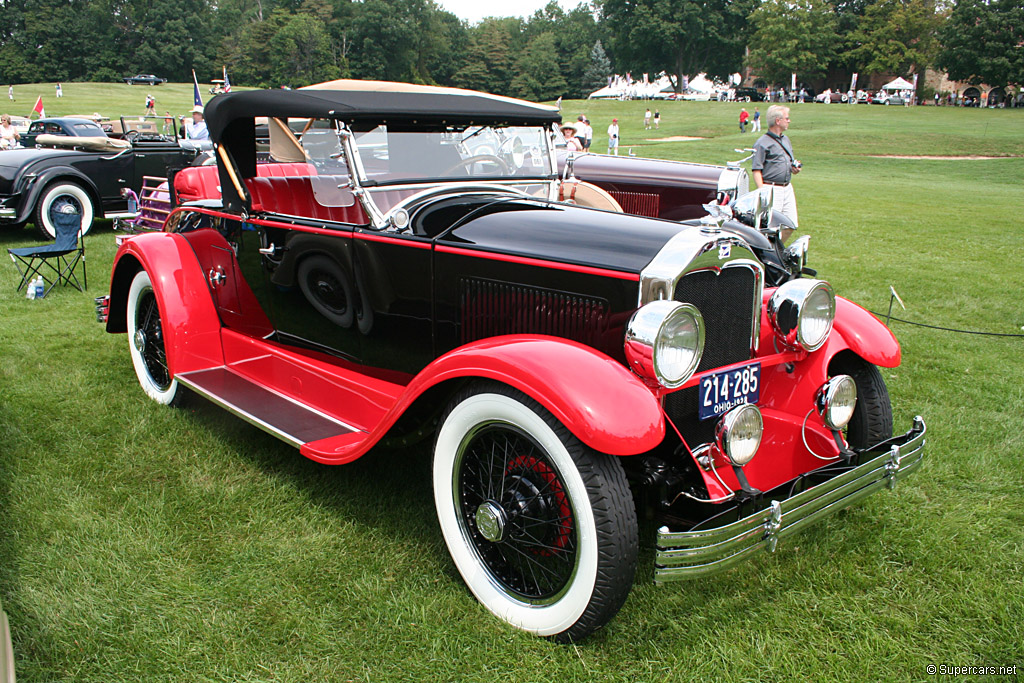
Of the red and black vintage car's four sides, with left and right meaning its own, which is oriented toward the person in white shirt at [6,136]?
back

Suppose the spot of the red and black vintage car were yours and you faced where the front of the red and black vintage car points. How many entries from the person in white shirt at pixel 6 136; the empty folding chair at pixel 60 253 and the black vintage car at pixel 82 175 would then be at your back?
3

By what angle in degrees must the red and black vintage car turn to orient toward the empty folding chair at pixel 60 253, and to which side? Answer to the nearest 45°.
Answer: approximately 180°

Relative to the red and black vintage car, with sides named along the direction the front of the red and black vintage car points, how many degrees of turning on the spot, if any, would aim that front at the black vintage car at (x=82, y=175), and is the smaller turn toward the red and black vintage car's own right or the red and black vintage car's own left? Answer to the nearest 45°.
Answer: approximately 180°

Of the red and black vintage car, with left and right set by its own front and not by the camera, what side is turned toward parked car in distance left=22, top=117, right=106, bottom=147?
back

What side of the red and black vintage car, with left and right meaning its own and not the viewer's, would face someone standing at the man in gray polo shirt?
left

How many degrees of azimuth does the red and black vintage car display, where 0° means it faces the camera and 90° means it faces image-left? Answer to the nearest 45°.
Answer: approximately 315°

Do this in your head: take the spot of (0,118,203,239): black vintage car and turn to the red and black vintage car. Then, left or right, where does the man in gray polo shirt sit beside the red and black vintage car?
left
